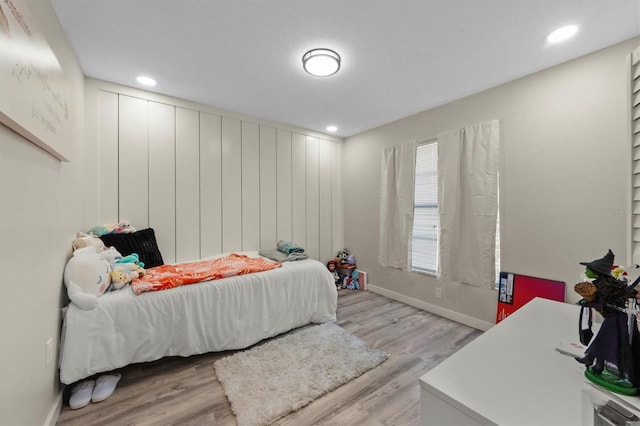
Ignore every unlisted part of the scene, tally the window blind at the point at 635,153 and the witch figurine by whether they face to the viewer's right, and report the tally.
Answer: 0

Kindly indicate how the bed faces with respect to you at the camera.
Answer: facing away from the viewer and to the right of the viewer
